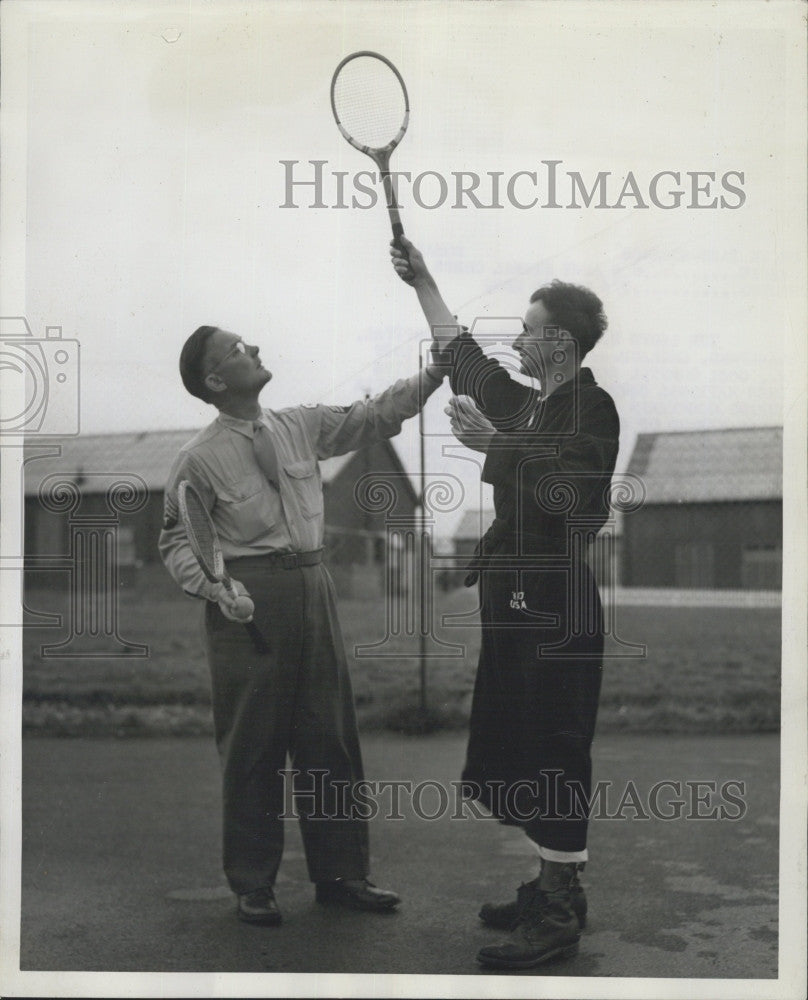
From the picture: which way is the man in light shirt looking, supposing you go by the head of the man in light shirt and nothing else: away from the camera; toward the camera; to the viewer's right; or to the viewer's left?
to the viewer's right

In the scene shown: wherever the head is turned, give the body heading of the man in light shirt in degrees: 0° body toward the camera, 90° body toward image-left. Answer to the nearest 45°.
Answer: approximately 315°

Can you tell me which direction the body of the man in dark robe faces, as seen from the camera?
to the viewer's left

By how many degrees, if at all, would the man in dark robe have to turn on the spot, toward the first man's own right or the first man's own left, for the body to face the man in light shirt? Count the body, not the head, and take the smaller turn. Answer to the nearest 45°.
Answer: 0° — they already face them

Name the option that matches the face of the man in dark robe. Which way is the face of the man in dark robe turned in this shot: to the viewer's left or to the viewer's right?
to the viewer's left

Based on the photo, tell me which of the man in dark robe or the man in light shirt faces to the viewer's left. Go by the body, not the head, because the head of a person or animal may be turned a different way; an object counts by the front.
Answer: the man in dark robe

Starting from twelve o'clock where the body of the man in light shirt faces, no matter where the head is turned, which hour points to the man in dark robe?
The man in dark robe is roughly at 11 o'clock from the man in light shirt.

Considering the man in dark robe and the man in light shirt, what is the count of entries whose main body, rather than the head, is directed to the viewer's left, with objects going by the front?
1
